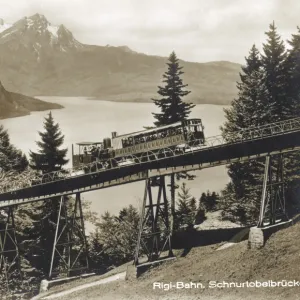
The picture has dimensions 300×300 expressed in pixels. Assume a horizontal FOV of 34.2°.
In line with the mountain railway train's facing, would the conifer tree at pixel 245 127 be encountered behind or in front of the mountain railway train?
in front

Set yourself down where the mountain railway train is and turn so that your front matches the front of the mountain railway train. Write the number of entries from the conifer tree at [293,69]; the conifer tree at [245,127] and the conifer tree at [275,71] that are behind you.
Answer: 0

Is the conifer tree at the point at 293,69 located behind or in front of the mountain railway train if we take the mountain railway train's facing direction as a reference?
in front

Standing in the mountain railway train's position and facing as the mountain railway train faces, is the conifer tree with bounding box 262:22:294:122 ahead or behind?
ahead

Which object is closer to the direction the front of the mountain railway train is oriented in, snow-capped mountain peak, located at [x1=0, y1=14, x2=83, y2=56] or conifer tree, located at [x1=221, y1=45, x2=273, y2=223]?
the conifer tree

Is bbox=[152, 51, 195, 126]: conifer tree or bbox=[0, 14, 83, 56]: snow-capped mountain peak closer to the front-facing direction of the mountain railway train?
the conifer tree

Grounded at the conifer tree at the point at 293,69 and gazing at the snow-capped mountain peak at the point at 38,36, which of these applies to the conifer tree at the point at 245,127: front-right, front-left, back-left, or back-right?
front-left

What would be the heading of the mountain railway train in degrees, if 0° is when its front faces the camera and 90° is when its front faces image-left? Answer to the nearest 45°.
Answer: approximately 270°

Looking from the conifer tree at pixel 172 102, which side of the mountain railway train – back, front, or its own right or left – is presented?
left

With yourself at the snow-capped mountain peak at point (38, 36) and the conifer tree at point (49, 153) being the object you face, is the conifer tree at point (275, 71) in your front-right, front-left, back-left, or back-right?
front-left
